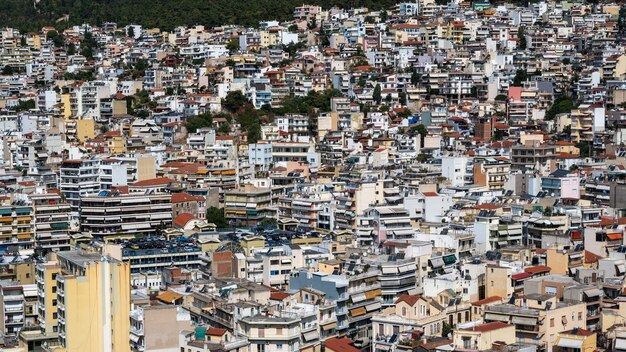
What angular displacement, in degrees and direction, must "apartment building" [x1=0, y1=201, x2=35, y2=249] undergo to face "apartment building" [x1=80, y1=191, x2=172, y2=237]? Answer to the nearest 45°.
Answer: approximately 90° to its left

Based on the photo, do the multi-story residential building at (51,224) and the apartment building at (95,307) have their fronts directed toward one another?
no

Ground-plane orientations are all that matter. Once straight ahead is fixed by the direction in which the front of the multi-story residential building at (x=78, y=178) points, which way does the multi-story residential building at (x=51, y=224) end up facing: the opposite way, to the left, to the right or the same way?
the same way

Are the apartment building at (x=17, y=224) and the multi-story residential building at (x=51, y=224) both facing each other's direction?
no

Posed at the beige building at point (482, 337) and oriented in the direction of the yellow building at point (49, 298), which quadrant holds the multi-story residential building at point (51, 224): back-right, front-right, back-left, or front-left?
front-right

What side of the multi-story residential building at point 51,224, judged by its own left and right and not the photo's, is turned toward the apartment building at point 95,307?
front

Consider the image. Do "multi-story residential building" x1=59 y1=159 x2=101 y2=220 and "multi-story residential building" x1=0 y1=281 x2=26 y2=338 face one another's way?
no

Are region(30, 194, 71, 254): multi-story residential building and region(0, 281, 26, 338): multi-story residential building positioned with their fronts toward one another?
no

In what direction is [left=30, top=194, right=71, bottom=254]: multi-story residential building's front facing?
toward the camera

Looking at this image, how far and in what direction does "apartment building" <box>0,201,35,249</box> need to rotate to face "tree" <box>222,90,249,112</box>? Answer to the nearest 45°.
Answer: approximately 135° to its left

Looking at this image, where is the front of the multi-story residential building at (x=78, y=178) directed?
toward the camera
